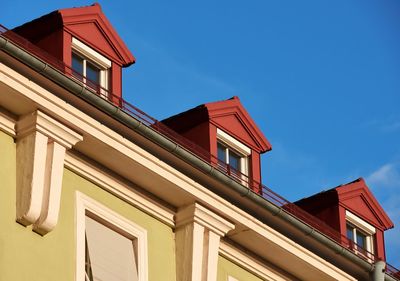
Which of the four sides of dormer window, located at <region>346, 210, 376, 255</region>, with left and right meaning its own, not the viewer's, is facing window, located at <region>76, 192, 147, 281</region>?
right

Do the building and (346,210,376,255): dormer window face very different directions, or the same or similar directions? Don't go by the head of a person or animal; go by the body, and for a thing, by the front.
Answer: same or similar directions

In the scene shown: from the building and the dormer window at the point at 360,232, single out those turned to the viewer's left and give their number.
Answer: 0

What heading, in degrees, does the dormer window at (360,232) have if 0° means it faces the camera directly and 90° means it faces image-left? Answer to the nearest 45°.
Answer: approximately 315°

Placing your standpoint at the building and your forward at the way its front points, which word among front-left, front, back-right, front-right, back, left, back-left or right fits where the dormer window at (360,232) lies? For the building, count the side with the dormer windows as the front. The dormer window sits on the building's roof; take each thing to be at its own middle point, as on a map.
left

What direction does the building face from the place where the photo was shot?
facing the viewer and to the right of the viewer
